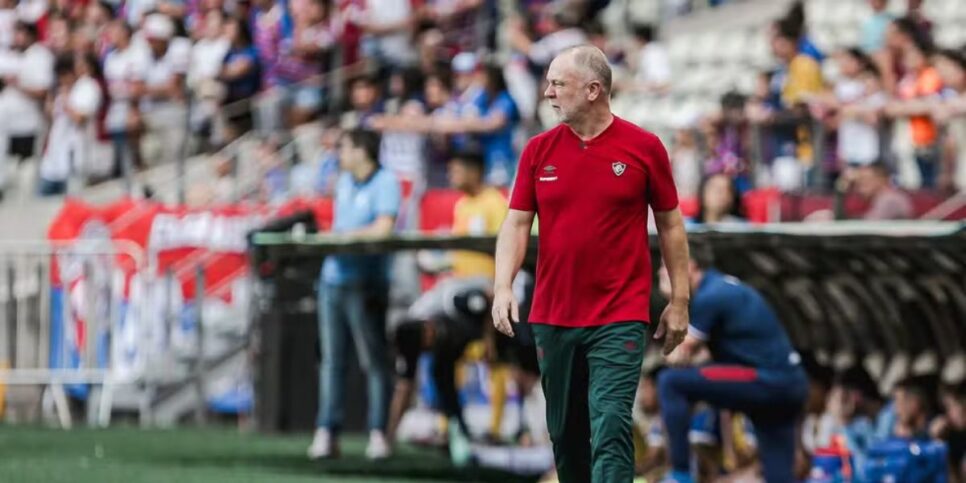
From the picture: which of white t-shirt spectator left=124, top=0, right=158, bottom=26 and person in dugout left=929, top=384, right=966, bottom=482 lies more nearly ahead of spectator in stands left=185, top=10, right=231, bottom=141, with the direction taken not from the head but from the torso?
the person in dugout

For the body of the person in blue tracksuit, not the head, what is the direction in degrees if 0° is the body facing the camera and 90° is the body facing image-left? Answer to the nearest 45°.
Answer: approximately 90°

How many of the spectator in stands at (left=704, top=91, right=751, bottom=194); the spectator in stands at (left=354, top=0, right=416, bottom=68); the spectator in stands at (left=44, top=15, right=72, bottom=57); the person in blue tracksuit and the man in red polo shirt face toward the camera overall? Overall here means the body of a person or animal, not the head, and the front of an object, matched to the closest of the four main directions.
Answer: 4

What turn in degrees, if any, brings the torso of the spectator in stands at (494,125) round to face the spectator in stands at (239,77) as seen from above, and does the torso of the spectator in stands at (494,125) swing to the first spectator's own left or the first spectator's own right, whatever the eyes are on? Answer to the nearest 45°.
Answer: approximately 45° to the first spectator's own right

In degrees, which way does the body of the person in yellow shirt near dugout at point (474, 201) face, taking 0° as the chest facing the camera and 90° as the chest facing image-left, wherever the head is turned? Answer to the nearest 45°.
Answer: approximately 45°

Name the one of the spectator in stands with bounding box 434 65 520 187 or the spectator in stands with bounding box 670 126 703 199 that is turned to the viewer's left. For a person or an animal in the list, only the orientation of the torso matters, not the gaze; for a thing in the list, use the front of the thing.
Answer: the spectator in stands with bounding box 434 65 520 187

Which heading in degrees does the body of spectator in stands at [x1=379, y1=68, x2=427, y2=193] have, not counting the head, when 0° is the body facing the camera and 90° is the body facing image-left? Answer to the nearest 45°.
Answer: approximately 45°

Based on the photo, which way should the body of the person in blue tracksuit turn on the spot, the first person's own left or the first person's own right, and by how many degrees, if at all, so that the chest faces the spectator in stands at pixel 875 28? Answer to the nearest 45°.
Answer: approximately 90° to the first person's own right

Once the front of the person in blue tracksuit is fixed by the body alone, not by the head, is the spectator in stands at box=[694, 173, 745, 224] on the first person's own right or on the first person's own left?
on the first person's own right
